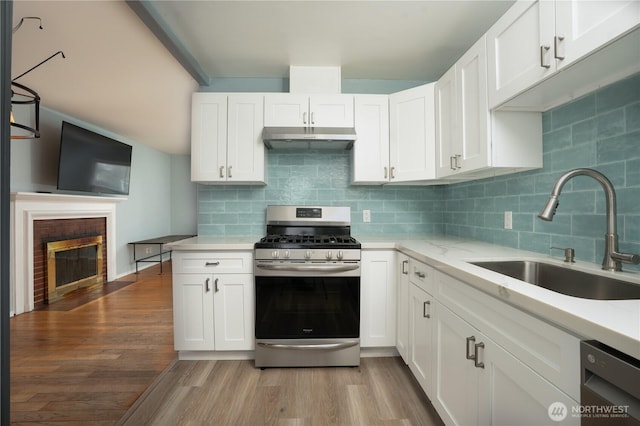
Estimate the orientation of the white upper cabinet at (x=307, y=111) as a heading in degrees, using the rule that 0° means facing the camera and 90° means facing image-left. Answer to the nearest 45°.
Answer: approximately 0°

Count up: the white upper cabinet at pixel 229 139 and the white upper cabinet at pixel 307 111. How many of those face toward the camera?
2

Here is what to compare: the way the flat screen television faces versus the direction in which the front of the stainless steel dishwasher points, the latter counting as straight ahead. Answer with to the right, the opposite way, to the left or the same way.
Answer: the opposite way

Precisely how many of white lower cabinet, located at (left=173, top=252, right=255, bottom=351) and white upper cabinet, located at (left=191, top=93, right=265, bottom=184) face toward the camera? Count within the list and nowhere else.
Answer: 2

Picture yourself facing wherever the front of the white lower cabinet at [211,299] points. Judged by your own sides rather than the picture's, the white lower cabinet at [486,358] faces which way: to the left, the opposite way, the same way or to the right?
to the right

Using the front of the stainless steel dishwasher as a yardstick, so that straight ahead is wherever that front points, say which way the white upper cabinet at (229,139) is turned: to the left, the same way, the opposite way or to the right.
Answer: to the left

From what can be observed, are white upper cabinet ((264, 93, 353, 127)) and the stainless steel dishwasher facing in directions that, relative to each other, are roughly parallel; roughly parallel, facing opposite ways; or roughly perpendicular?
roughly perpendicular

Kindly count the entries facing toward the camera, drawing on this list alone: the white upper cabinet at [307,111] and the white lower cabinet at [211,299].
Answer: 2

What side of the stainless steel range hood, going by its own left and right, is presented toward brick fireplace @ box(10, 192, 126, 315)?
right

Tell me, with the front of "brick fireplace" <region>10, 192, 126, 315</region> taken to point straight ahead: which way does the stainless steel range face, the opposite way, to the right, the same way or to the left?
to the right
